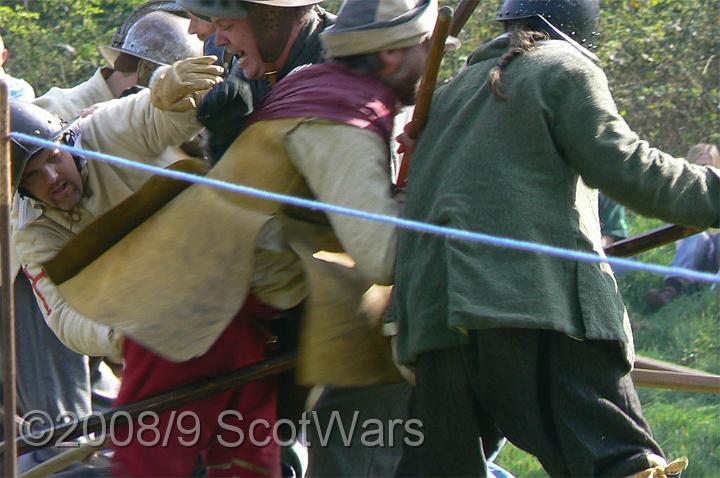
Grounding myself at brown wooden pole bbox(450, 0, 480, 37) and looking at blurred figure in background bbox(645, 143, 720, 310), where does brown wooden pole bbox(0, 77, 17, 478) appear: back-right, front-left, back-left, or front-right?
back-left

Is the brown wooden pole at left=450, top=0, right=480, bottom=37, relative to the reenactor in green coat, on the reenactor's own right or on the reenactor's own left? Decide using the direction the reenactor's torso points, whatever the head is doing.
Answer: on the reenactor's own left

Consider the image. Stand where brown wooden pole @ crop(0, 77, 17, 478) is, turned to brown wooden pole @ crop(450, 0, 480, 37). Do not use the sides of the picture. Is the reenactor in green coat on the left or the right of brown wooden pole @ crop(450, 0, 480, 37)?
right

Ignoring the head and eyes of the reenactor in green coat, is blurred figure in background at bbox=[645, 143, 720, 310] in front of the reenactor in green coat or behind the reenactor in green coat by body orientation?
in front

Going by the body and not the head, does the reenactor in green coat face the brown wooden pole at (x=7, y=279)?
no
